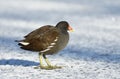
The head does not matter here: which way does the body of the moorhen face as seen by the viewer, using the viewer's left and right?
facing to the right of the viewer
